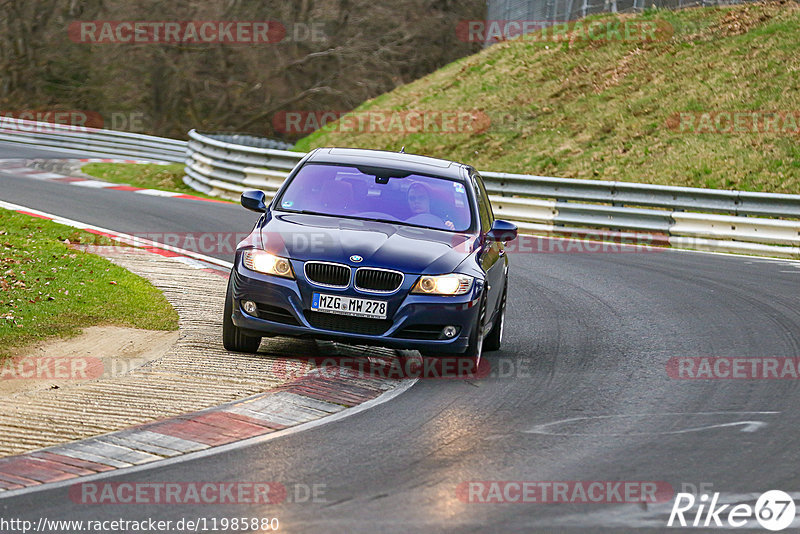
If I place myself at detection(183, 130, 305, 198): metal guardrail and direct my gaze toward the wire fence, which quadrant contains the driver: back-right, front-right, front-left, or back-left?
back-right

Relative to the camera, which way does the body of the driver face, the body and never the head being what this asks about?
toward the camera

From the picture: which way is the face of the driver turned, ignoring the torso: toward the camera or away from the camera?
toward the camera

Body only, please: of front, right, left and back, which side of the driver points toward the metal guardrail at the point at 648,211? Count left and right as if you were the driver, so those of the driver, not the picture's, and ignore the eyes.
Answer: back

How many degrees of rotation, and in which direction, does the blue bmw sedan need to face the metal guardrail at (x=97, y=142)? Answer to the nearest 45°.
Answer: approximately 180°

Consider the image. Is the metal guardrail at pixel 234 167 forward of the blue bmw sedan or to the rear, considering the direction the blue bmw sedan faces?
to the rear

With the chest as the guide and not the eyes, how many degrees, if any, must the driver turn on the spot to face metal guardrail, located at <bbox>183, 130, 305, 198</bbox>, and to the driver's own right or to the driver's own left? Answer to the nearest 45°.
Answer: approximately 180°

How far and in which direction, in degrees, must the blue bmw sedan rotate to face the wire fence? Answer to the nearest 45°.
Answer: approximately 180°
